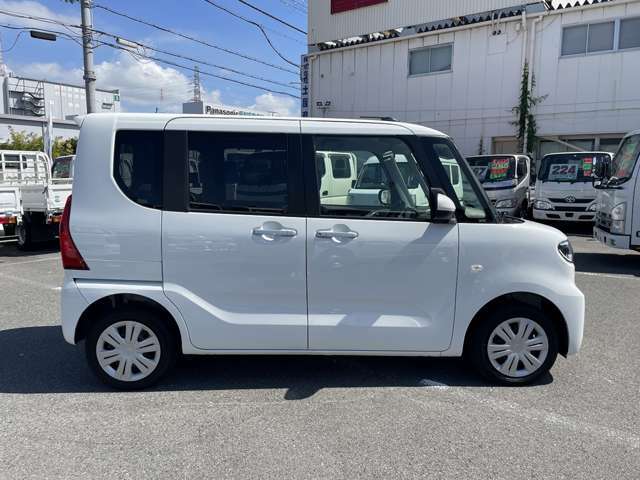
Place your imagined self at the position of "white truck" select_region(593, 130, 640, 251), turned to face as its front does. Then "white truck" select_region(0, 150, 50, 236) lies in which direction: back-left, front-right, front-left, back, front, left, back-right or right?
front-right

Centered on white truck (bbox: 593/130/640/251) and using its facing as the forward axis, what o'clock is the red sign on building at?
The red sign on building is roughly at 3 o'clock from the white truck.

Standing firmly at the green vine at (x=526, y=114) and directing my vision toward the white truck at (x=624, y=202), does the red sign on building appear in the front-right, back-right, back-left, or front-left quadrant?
back-right

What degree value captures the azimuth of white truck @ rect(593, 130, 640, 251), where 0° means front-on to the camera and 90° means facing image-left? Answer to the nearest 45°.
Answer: approximately 45°

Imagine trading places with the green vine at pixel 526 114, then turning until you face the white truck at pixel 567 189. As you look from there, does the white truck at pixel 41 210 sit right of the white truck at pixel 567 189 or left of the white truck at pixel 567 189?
right

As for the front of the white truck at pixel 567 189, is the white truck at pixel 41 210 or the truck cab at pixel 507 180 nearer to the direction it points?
the white truck

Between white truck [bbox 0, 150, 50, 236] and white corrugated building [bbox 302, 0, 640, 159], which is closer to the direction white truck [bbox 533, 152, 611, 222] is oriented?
the white truck

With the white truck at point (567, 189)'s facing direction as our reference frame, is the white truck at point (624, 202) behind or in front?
in front

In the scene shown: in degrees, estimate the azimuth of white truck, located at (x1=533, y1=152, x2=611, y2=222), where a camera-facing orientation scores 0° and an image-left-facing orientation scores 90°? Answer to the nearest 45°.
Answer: approximately 0°

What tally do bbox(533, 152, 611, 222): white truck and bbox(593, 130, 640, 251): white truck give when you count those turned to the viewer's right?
0
